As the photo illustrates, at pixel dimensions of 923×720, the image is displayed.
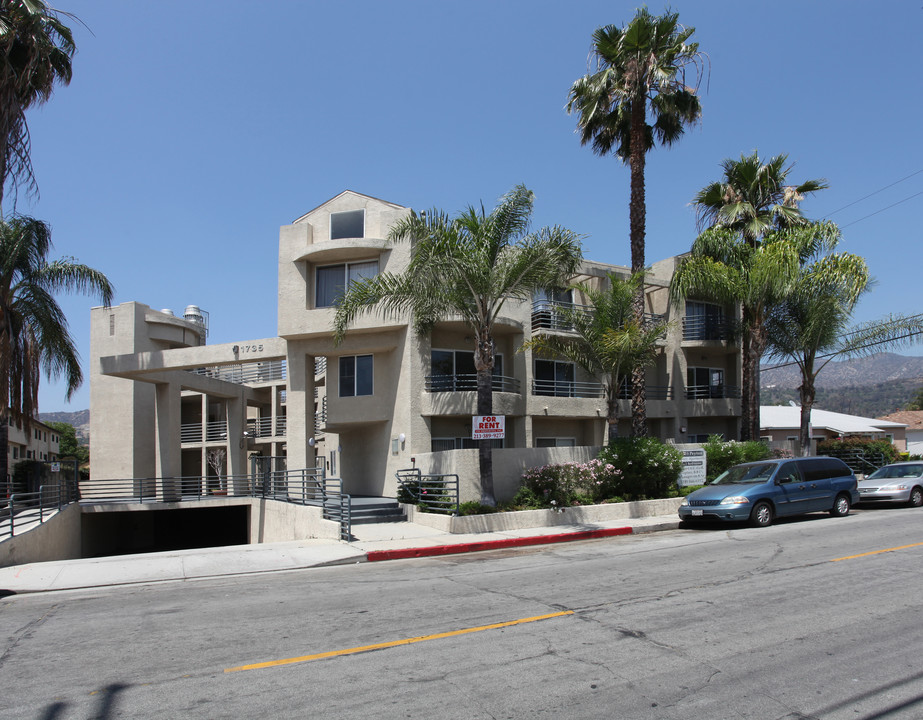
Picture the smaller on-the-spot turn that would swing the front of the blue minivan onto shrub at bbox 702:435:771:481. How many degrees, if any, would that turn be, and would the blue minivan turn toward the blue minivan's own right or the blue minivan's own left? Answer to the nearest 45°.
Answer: approximately 135° to the blue minivan's own right

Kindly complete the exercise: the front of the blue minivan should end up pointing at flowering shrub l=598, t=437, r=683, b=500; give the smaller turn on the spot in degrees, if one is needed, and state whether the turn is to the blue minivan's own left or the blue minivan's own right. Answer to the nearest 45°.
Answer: approximately 90° to the blue minivan's own right

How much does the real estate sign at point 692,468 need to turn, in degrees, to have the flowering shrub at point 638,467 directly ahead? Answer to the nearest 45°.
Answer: approximately 45° to its right

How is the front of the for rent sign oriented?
toward the camera

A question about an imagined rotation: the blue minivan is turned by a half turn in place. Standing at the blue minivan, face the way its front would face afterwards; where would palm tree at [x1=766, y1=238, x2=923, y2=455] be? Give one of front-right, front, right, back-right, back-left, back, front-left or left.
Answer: front-left

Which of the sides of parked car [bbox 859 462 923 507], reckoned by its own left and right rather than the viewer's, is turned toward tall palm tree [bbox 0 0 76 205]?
front

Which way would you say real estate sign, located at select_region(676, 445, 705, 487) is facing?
toward the camera

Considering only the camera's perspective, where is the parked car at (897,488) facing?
facing the viewer and to the left of the viewer

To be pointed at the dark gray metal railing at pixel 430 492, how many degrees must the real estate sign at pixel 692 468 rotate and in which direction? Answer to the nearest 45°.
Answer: approximately 45° to its right

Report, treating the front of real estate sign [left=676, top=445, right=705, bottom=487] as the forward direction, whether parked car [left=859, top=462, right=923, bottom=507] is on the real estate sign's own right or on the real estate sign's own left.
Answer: on the real estate sign's own left

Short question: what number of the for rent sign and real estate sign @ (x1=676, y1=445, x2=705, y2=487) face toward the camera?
2
